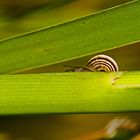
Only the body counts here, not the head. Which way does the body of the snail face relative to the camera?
to the viewer's left
